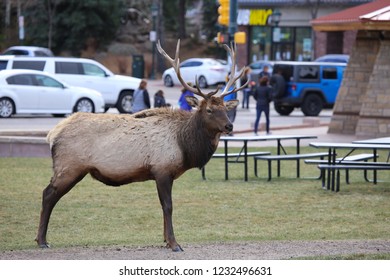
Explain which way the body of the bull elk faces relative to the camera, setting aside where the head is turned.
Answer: to the viewer's right

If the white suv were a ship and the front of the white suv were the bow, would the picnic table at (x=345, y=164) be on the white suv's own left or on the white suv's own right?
on the white suv's own right

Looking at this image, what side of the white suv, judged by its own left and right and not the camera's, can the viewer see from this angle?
right

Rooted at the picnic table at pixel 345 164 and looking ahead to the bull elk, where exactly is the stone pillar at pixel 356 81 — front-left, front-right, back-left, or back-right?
back-right

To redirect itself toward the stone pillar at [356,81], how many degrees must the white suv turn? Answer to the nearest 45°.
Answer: approximately 45° to its right

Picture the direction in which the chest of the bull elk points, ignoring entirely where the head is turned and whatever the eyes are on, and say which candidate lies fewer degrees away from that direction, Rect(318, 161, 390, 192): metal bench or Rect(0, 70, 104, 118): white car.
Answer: the metal bench

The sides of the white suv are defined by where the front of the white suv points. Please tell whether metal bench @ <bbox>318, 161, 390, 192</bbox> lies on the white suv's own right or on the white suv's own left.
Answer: on the white suv's own right

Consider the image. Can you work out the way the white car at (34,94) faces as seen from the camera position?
facing to the right of the viewer

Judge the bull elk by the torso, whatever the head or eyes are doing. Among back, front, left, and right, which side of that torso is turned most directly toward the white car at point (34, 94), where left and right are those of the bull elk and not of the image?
left
